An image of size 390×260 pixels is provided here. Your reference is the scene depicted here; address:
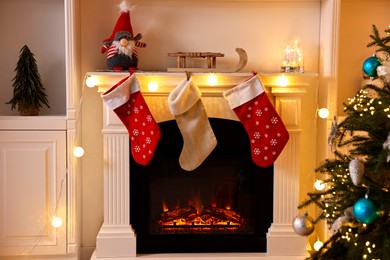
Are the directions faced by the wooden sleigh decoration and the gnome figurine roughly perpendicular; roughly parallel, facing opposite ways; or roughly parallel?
roughly perpendicular

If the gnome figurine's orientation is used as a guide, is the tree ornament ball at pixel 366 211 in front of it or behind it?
in front

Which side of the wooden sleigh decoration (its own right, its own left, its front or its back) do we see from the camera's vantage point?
right

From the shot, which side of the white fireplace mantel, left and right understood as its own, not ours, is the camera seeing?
front

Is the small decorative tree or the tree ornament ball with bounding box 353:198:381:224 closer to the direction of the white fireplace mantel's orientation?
the tree ornament ball

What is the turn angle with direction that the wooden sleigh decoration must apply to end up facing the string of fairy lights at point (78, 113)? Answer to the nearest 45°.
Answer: approximately 180°

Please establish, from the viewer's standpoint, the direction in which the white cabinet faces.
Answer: facing the viewer

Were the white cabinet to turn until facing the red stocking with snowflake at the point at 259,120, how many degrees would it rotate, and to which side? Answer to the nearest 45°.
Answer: approximately 90° to its left

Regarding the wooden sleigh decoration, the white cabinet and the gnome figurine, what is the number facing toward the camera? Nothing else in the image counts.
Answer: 2

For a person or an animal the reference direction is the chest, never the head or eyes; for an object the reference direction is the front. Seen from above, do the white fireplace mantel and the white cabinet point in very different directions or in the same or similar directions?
same or similar directions

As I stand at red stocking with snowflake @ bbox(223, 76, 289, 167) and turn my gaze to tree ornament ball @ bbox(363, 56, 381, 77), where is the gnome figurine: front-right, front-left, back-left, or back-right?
back-right

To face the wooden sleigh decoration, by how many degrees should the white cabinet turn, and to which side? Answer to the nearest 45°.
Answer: approximately 90° to its left

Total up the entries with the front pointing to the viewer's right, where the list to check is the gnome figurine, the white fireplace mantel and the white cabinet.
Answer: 0
